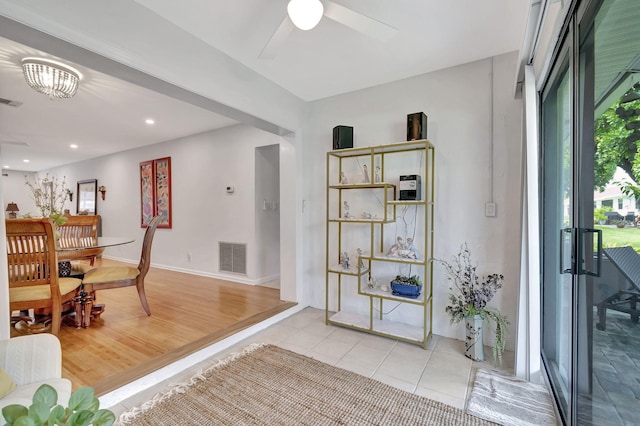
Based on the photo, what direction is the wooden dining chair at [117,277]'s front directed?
to the viewer's left

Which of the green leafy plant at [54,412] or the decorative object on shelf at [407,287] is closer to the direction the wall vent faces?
the green leafy plant

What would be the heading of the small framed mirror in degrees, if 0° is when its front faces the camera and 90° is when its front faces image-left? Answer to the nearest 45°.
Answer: approximately 45°

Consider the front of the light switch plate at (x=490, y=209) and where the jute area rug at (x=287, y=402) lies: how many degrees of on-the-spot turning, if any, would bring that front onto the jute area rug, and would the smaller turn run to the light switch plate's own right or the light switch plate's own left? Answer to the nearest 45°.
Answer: approximately 45° to the light switch plate's own right

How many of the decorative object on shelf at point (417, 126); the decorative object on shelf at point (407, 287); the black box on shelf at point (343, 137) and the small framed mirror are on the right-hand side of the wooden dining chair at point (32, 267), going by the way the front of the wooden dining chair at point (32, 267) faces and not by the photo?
3

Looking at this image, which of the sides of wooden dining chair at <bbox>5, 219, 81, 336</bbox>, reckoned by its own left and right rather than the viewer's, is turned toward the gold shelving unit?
right

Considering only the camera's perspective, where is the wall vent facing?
facing the viewer and to the left of the viewer

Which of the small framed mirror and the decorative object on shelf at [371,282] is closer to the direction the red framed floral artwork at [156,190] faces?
the decorative object on shelf

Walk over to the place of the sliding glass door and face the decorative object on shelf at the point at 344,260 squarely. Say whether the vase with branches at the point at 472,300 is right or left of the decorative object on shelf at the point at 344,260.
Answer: right

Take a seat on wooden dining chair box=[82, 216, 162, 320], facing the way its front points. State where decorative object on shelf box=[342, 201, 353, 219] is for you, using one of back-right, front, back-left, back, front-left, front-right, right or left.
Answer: back-left

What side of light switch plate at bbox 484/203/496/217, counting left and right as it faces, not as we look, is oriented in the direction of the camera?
front

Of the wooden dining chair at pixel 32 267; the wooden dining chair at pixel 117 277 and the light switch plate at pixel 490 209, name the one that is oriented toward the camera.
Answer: the light switch plate

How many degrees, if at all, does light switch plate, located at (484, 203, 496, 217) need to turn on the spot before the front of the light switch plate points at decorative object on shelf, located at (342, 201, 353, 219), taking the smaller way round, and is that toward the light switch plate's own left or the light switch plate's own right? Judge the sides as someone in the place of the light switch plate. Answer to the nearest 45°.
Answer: approximately 90° to the light switch plate's own right

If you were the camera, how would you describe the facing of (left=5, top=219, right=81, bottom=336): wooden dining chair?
facing away from the viewer and to the right of the viewer

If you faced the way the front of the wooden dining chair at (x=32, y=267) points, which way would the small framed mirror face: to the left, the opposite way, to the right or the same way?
the opposite way

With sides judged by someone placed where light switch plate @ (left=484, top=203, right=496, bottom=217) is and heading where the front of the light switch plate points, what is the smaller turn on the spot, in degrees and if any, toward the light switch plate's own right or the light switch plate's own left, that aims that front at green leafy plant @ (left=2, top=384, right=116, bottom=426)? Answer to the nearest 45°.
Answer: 0° — it already faces it
